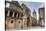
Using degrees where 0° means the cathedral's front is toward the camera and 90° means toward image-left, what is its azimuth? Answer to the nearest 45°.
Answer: approximately 315°
